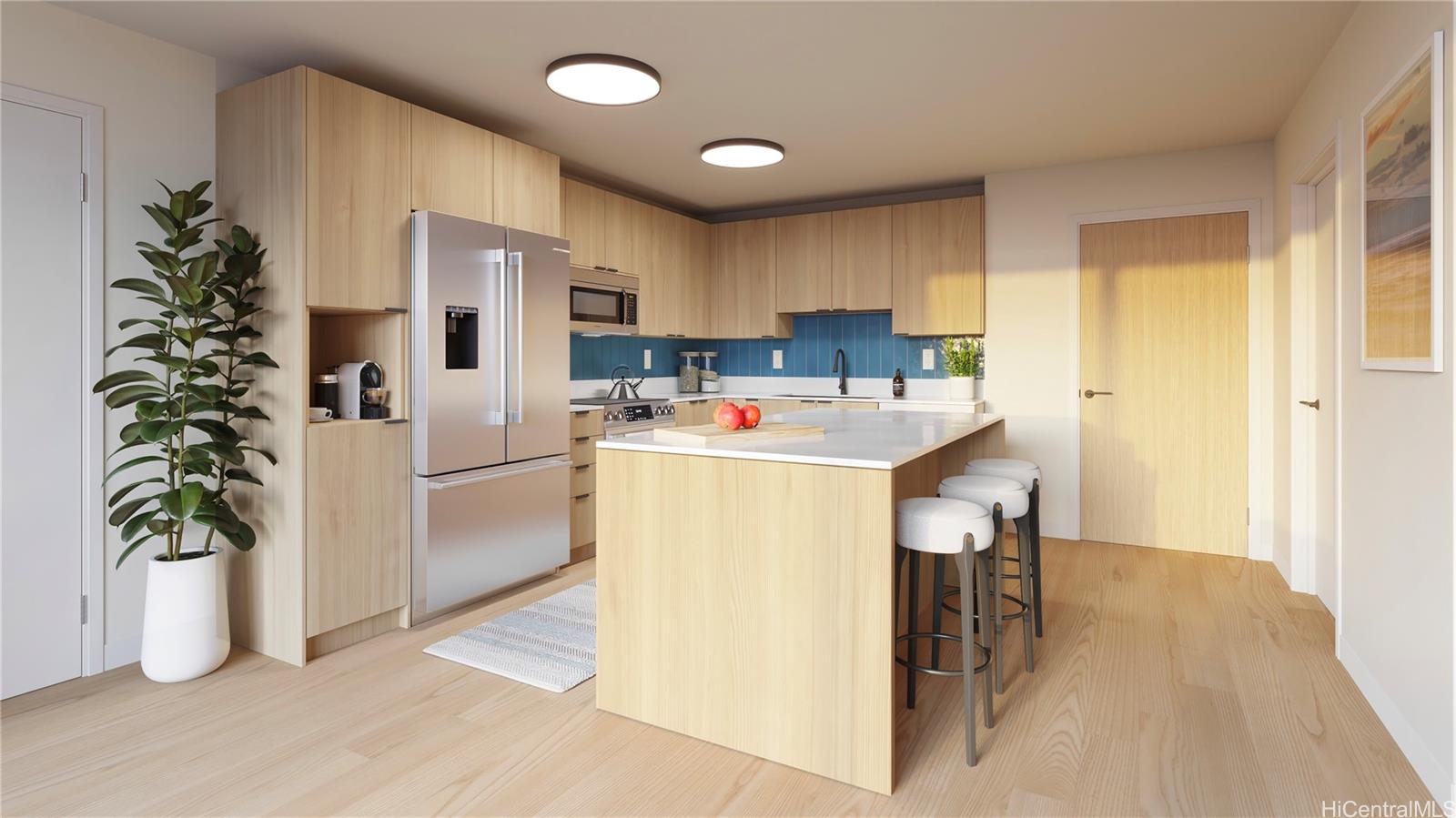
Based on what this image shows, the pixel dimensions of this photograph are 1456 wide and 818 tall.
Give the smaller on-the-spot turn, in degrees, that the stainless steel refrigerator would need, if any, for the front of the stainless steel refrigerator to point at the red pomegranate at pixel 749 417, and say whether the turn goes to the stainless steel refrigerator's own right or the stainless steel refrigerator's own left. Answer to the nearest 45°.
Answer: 0° — it already faces it

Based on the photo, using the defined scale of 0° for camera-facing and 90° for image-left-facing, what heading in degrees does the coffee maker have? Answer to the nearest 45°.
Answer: approximately 315°

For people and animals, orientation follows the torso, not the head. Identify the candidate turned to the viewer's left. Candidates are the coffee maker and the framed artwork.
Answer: the framed artwork

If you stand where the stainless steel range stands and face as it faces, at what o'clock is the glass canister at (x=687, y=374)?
The glass canister is roughly at 8 o'clock from the stainless steel range.

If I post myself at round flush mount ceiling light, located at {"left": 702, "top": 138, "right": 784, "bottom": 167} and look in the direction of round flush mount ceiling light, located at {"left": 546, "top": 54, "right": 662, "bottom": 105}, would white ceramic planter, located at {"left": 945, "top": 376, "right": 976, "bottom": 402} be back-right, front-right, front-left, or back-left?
back-left

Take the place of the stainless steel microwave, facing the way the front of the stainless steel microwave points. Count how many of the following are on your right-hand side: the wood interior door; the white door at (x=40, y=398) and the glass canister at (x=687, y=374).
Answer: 1

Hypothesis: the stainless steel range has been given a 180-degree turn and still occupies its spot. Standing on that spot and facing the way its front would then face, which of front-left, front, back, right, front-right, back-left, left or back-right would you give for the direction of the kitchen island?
back-left

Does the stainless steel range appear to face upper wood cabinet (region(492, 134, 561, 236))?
no

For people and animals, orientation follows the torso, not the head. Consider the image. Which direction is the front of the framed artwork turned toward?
to the viewer's left

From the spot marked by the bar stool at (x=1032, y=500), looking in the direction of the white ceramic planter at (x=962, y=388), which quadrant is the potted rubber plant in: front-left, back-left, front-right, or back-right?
back-left

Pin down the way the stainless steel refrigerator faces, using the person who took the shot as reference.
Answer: facing the viewer and to the right of the viewer

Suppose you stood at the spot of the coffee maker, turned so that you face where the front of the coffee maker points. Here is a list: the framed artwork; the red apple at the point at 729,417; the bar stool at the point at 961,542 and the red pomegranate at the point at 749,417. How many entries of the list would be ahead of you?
4

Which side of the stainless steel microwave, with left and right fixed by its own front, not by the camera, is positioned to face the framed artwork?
front

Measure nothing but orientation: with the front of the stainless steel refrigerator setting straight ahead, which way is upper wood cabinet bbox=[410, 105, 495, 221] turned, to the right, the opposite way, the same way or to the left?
the same way
